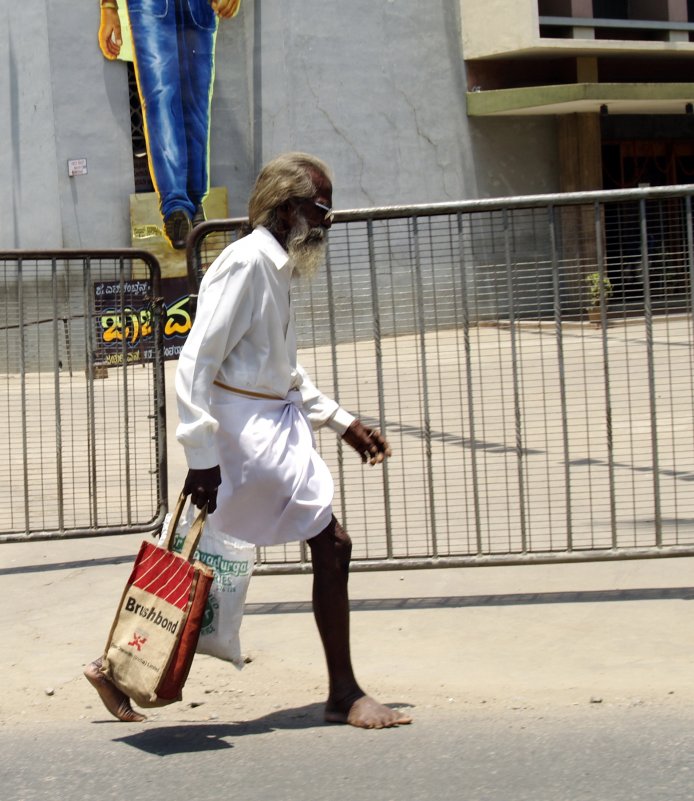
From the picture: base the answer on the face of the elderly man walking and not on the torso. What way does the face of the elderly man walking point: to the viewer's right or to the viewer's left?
to the viewer's right

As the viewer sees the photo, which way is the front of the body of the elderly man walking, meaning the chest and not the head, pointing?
to the viewer's right

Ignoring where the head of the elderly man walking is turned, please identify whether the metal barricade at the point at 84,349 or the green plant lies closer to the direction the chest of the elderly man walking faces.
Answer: the green plant
